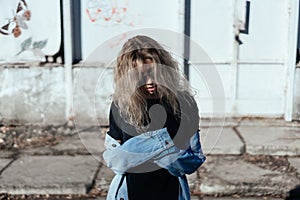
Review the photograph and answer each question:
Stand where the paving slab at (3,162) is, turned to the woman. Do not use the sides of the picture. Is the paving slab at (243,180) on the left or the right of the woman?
left

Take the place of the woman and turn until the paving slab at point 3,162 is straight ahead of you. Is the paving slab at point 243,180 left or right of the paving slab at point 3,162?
right

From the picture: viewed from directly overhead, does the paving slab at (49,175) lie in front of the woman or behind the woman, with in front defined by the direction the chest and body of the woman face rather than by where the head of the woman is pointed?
behind

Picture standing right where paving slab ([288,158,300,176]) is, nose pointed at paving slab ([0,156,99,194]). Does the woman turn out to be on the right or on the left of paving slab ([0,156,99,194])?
left

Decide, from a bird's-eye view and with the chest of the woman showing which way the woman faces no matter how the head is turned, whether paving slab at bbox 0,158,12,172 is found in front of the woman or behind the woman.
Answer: behind

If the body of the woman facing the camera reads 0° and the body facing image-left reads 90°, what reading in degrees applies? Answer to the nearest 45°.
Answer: approximately 0°

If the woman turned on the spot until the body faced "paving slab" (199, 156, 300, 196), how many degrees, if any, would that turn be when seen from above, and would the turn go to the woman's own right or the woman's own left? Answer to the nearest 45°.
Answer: approximately 180°

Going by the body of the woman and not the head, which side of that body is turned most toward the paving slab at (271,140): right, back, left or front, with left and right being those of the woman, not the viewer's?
back
